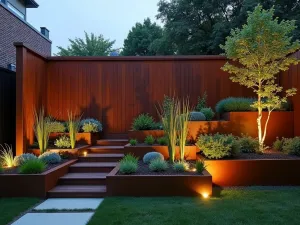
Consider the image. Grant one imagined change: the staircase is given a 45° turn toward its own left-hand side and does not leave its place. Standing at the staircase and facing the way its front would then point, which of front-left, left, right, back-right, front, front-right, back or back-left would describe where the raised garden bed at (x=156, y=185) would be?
front

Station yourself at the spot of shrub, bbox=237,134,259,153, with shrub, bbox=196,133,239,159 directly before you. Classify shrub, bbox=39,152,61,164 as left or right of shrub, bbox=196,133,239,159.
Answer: right

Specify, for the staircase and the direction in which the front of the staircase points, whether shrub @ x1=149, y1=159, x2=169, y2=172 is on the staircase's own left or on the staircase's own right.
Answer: on the staircase's own left

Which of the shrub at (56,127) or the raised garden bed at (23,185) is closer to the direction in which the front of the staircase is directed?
the raised garden bed

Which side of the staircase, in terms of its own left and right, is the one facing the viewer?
front

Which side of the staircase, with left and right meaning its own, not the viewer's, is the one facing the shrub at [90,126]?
back

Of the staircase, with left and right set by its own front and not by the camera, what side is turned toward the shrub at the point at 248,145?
left

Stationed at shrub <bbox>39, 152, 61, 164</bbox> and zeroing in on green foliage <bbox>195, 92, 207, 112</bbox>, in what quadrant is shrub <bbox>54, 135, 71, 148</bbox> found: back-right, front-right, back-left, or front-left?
front-left

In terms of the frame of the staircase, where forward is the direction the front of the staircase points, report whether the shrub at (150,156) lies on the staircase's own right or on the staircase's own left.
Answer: on the staircase's own left

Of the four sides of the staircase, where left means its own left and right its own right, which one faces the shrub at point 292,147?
left

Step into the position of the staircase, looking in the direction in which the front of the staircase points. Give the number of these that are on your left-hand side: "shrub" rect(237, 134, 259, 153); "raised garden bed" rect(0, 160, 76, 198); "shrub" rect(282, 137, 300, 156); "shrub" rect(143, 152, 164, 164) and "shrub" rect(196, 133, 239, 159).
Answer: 4

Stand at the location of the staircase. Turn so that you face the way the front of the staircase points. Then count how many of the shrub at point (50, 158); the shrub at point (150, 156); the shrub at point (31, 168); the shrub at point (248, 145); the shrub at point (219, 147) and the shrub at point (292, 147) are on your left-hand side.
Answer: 4

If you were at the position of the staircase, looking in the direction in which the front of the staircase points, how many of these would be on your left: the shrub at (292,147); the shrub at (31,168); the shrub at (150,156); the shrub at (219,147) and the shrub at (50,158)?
3

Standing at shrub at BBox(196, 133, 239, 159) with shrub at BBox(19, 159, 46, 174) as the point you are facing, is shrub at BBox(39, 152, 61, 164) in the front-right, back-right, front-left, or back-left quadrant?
front-right
